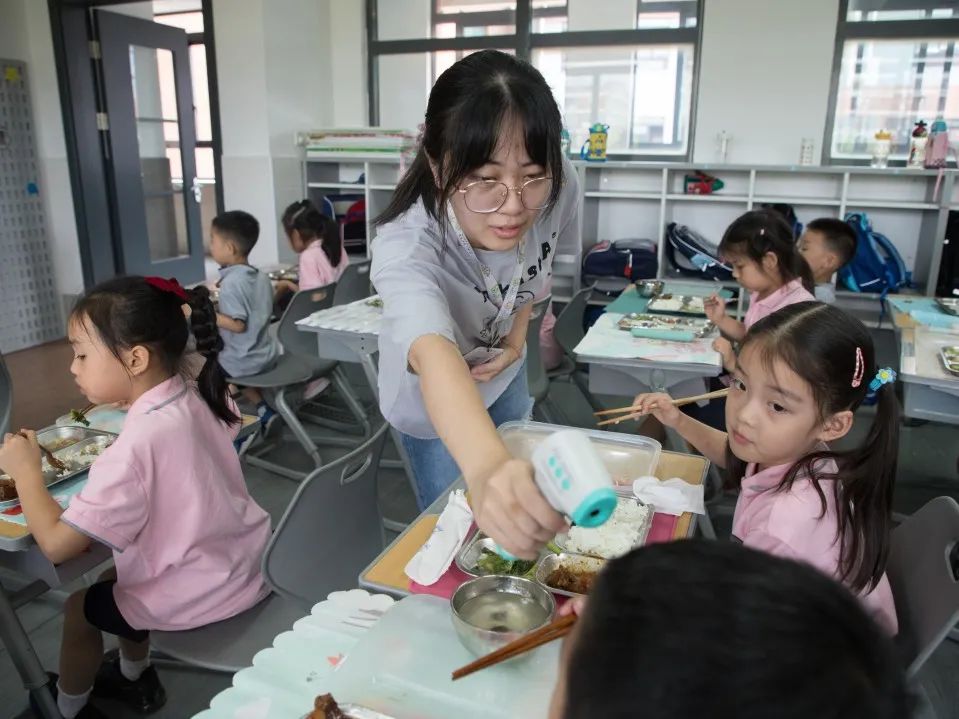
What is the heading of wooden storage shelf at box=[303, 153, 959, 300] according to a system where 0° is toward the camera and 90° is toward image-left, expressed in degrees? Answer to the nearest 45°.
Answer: approximately 0°

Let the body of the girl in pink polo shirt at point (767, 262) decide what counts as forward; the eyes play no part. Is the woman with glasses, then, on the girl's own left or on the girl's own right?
on the girl's own left

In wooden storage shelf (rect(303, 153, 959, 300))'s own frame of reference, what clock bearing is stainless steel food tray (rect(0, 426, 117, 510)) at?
The stainless steel food tray is roughly at 1 o'clock from the wooden storage shelf.

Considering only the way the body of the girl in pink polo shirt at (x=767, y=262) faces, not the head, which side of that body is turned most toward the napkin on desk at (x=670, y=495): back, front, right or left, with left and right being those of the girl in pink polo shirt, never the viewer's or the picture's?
left

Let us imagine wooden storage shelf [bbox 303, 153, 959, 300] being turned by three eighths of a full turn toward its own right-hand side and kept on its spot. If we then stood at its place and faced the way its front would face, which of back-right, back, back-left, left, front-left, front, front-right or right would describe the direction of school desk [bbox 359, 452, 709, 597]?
back-left

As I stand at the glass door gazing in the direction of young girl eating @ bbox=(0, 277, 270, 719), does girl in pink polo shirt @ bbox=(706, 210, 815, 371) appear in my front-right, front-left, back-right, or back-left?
front-left

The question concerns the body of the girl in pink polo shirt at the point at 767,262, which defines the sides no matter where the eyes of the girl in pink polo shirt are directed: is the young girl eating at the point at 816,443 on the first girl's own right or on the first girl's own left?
on the first girl's own left

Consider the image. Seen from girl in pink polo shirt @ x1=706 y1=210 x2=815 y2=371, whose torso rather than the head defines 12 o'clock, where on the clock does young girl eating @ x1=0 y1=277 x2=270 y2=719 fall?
The young girl eating is roughly at 10 o'clock from the girl in pink polo shirt.

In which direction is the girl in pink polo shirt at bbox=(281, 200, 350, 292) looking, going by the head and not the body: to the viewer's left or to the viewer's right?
to the viewer's left

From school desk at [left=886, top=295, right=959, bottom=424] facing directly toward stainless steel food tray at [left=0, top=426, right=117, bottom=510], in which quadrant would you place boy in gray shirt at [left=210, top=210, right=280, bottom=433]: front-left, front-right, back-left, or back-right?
front-right

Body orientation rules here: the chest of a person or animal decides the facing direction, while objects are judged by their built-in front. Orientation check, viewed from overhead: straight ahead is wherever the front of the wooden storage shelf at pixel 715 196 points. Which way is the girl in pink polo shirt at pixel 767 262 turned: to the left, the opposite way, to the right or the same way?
to the right

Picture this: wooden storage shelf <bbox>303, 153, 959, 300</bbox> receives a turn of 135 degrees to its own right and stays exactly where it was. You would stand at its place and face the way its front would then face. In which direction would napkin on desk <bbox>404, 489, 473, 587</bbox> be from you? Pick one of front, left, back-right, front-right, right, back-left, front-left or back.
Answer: back-left

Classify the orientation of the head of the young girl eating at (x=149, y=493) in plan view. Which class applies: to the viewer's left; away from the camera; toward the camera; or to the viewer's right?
to the viewer's left

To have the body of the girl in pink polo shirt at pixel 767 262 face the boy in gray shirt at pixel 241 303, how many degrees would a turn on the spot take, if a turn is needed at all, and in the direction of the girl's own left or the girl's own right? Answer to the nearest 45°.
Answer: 0° — they already face them

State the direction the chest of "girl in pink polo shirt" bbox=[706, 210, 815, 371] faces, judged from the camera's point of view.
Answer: to the viewer's left

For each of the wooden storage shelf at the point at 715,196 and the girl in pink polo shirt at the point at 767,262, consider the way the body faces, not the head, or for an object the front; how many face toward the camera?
1

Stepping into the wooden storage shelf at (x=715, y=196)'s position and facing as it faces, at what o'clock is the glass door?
The glass door is roughly at 3 o'clock from the wooden storage shelf.
